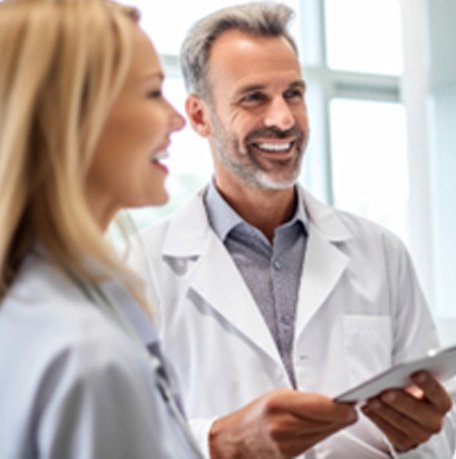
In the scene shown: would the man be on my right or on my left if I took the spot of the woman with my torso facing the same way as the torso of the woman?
on my left

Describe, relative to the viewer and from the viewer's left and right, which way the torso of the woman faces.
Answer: facing to the right of the viewer
